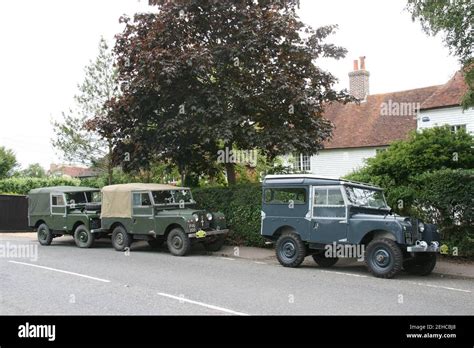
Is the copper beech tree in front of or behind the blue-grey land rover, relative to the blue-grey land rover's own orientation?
behind

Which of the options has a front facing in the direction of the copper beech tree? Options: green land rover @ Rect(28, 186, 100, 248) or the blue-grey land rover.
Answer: the green land rover

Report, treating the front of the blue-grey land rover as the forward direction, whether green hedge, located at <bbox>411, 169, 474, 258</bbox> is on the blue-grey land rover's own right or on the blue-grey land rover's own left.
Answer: on the blue-grey land rover's own left

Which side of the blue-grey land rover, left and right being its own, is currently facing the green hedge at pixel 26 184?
back

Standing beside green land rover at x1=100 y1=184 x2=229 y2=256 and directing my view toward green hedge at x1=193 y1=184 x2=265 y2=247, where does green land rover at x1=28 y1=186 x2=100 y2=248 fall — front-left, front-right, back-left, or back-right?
back-left

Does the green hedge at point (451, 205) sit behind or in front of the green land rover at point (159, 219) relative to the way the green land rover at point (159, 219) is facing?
in front

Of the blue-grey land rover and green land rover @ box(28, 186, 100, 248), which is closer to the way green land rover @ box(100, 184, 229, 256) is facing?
the blue-grey land rover

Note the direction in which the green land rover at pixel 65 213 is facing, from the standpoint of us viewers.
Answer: facing the viewer and to the right of the viewer
